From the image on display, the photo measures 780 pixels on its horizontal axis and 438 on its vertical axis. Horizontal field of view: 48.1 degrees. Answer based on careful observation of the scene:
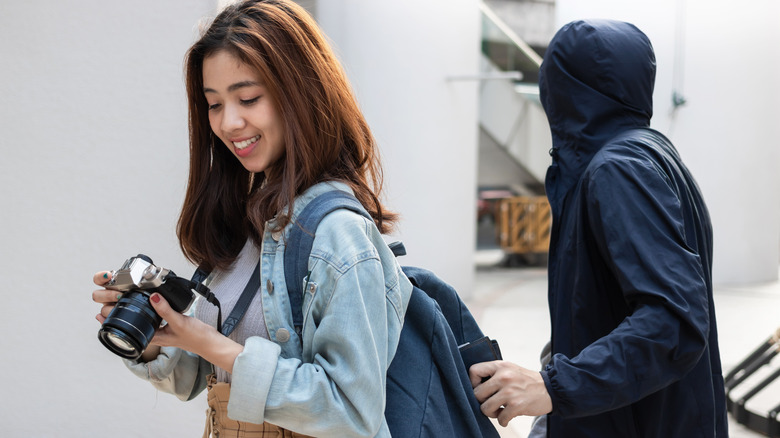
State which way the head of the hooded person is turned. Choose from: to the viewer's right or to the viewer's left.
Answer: to the viewer's left

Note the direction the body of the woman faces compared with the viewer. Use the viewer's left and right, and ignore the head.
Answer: facing the viewer and to the left of the viewer

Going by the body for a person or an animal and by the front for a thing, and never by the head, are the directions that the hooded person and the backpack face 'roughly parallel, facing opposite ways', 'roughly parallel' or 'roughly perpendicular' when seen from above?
roughly parallel, facing opposite ways

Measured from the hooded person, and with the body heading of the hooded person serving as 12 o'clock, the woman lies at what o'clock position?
The woman is roughly at 11 o'clock from the hooded person.

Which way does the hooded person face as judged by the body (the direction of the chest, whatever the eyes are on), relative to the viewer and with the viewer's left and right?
facing to the left of the viewer

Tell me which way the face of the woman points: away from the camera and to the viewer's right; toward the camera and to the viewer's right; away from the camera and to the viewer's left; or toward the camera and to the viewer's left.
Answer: toward the camera and to the viewer's left

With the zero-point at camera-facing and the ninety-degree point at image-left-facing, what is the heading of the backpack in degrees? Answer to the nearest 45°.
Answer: approximately 270°

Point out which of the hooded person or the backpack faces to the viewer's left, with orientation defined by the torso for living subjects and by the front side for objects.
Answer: the hooded person
